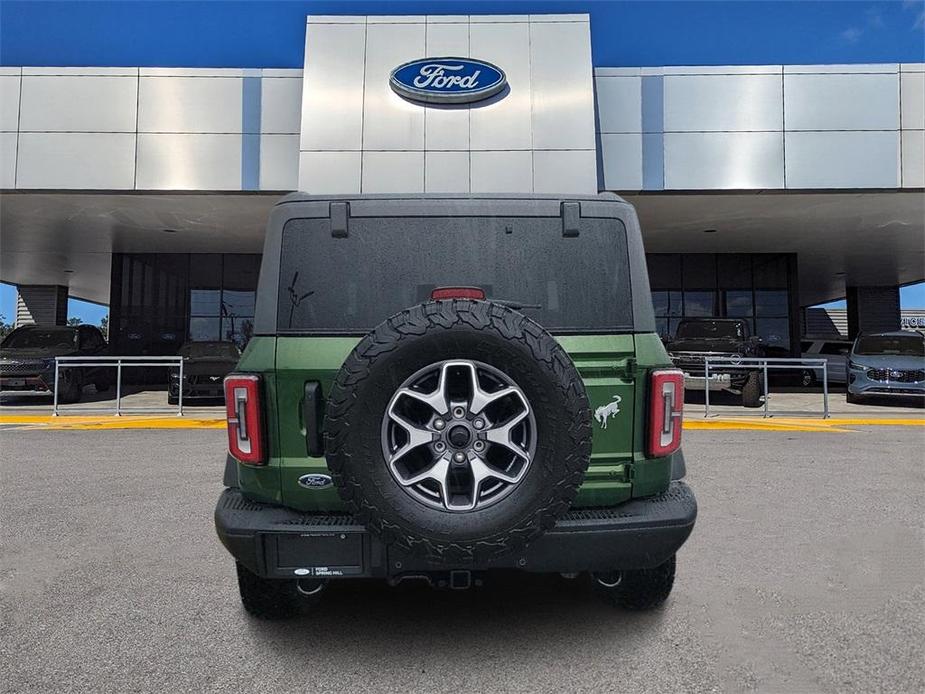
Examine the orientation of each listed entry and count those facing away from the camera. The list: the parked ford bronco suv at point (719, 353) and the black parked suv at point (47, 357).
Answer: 0

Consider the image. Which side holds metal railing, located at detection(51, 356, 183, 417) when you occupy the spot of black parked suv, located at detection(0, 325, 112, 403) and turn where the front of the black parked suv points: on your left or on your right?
on your left

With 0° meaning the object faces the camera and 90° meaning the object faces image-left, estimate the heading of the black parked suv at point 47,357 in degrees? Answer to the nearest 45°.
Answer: approximately 45°

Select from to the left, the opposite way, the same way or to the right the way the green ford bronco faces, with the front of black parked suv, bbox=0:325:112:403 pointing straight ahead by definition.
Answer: the opposite way

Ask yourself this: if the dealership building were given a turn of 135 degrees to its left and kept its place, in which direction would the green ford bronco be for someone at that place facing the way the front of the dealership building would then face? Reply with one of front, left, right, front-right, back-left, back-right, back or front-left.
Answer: back-right

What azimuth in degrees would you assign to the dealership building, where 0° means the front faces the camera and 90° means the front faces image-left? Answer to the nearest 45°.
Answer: approximately 0°

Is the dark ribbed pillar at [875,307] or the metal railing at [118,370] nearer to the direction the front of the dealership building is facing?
the metal railing

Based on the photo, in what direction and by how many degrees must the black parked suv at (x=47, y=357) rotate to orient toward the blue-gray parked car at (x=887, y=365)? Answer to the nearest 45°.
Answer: approximately 90° to its left

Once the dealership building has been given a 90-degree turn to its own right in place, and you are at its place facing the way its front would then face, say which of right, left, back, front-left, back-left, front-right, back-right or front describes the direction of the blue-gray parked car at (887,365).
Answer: back

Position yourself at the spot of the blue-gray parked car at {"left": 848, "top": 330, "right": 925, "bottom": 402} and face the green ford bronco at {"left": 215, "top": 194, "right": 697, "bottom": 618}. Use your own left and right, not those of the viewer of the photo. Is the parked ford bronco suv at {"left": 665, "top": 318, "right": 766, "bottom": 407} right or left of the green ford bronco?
right

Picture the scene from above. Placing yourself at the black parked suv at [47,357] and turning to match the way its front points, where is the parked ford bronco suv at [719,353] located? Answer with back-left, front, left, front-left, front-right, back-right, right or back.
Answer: left

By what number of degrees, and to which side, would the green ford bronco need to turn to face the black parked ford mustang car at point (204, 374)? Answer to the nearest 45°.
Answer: approximately 45° to its left

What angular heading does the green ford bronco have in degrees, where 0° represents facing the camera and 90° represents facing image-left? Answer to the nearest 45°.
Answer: approximately 180°

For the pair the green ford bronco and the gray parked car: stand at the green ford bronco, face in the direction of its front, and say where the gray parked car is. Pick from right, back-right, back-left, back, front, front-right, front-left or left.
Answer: front-right
